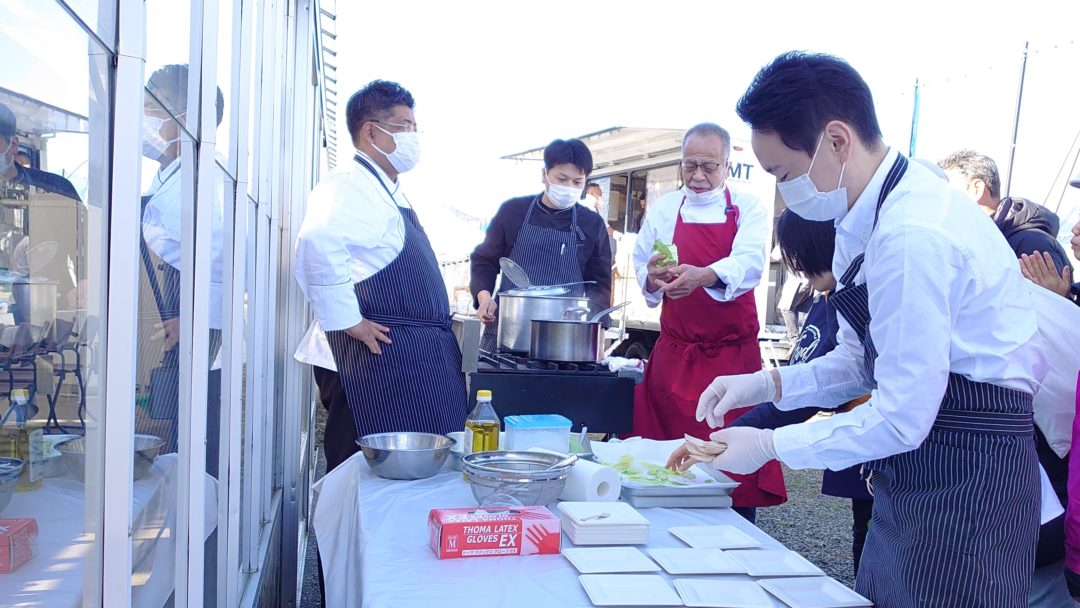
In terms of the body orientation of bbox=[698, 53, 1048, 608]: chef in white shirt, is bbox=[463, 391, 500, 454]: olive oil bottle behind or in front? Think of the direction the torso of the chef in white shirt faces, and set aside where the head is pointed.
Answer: in front

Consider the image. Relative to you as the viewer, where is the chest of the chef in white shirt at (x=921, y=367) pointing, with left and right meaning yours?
facing to the left of the viewer

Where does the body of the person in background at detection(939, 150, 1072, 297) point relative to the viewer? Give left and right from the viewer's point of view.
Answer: facing to the left of the viewer

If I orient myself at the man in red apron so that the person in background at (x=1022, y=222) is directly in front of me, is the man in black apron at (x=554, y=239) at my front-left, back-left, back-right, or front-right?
back-left

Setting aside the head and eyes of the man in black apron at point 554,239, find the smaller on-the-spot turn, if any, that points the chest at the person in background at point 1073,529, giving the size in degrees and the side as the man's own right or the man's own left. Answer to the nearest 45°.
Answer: approximately 45° to the man's own left

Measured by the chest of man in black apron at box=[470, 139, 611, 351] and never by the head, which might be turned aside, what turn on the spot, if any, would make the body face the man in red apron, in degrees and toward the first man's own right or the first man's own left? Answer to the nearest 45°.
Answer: approximately 45° to the first man's own left

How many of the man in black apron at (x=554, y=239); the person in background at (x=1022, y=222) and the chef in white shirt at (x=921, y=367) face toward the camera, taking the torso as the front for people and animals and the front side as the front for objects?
1

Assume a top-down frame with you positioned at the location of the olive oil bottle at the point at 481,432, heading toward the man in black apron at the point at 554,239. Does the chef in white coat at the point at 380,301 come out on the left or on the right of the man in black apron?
left

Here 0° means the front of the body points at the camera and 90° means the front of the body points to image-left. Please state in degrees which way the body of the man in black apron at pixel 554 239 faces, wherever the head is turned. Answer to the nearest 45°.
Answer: approximately 0°

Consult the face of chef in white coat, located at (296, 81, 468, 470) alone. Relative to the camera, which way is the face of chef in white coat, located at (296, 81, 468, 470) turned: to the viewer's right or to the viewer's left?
to the viewer's right
